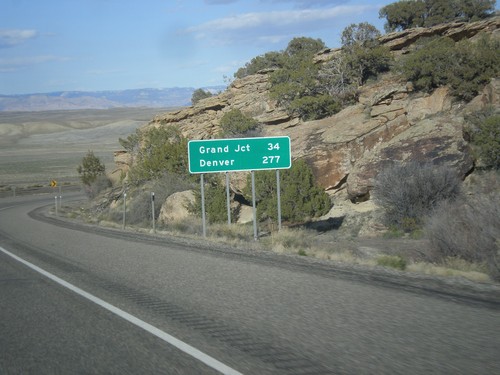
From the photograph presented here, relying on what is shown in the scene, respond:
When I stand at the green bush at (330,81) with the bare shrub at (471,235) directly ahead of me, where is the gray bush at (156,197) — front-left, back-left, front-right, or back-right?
front-right

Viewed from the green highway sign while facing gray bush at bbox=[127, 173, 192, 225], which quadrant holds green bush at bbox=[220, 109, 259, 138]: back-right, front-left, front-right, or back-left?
front-right

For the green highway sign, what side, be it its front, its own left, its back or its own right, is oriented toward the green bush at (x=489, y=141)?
left

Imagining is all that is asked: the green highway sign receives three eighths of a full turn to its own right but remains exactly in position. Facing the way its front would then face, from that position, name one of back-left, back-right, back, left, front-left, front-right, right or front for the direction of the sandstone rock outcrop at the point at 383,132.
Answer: right

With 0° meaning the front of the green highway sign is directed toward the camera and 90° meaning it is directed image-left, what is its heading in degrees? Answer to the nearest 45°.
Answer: approximately 0°

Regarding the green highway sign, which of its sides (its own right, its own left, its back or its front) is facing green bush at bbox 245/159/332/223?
back

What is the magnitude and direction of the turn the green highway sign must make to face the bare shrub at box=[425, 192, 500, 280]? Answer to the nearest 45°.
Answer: approximately 45° to its left

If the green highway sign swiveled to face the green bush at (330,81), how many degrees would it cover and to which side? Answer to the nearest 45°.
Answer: approximately 180°

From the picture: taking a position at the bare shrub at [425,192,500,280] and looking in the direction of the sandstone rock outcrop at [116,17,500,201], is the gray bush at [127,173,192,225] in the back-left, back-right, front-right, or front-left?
front-left

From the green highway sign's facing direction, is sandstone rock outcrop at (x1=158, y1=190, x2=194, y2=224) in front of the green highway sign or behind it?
behind

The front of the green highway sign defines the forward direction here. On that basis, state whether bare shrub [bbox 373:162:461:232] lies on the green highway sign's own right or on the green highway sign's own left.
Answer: on the green highway sign's own left
